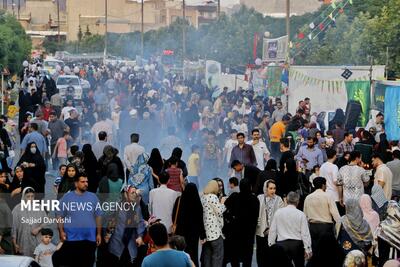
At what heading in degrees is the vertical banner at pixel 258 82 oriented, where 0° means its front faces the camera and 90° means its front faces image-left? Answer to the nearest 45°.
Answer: approximately 0°

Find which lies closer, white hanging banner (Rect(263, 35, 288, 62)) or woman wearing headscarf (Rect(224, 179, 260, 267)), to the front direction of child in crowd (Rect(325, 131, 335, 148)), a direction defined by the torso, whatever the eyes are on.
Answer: the woman wearing headscarf

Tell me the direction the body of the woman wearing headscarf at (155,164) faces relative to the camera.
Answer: away from the camera

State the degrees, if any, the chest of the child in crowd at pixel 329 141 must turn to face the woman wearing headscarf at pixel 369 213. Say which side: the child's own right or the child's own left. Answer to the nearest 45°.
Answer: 0° — they already face them

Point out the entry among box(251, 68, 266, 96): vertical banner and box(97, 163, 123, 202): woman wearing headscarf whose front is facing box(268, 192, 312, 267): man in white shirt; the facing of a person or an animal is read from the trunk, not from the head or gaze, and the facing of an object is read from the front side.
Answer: the vertical banner

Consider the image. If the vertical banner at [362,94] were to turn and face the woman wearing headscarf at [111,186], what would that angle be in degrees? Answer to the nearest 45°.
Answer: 0° — it already faces them

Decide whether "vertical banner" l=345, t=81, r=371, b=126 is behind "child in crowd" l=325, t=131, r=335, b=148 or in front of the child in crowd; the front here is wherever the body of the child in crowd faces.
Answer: behind

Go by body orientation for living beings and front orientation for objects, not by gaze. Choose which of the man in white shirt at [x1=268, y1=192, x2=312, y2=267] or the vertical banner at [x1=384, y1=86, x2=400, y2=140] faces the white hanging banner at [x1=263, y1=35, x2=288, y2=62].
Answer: the man in white shirt

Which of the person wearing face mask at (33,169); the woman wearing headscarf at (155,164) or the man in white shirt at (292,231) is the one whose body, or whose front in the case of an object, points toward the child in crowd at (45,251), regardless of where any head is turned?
the person wearing face mask
